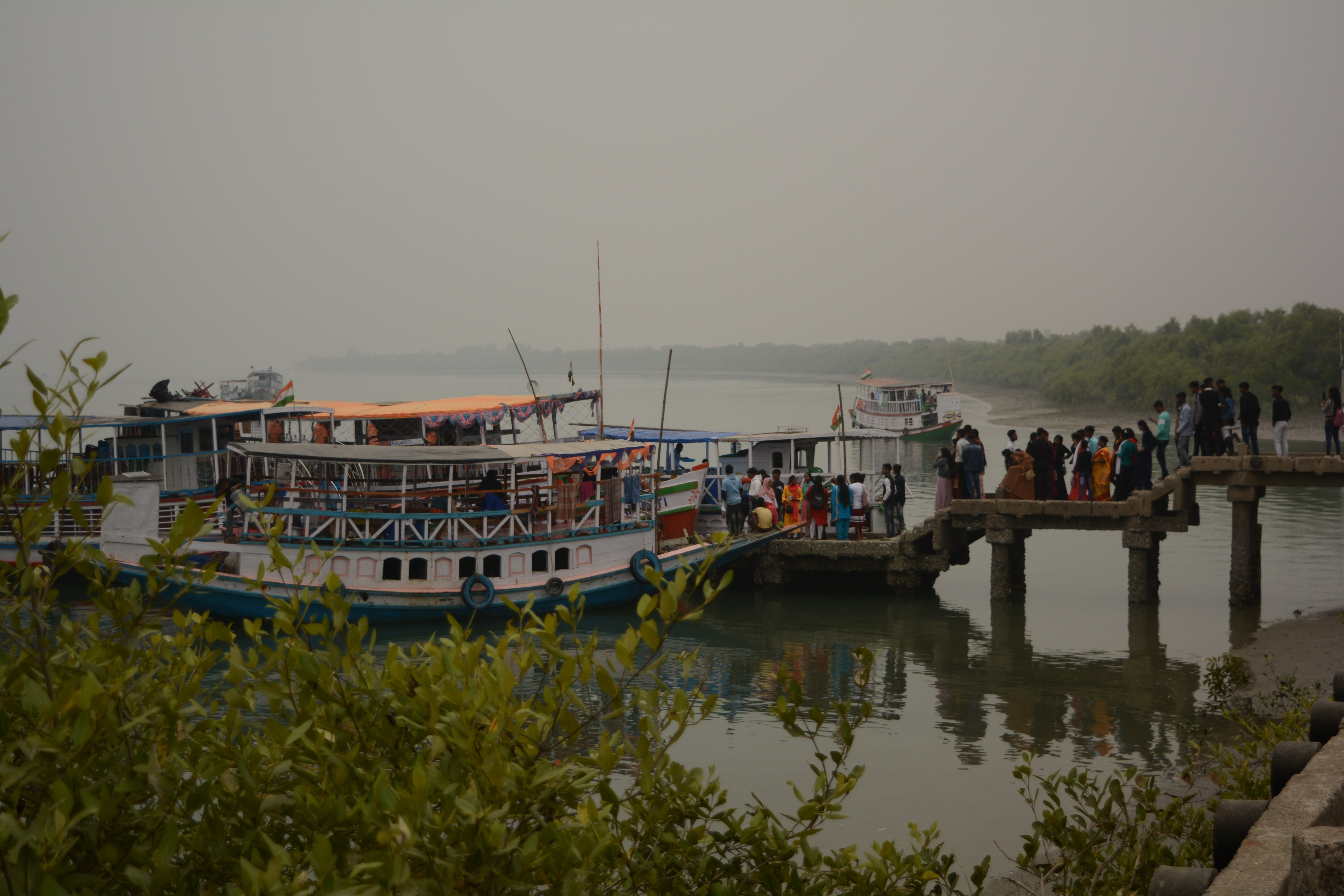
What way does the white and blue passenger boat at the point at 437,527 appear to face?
to the viewer's right

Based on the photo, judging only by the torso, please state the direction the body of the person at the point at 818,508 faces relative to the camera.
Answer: away from the camera

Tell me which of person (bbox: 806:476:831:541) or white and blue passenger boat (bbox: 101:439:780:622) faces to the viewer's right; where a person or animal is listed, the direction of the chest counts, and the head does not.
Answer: the white and blue passenger boat

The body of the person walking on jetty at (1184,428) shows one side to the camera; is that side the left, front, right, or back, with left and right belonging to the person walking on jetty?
left

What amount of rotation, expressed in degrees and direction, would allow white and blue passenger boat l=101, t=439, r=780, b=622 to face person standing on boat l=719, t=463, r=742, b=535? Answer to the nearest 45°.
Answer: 0° — it already faces them

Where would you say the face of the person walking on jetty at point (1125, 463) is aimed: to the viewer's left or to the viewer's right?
to the viewer's left

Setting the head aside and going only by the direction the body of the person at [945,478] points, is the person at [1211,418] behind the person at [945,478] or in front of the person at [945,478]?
behind

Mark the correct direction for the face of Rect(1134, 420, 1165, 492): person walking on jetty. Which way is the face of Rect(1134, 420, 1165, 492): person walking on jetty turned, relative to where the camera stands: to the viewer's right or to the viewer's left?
to the viewer's left

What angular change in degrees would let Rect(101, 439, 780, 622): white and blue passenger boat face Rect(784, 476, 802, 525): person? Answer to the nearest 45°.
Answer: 0° — it already faces them

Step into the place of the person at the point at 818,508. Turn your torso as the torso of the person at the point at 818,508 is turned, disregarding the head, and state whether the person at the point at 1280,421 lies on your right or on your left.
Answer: on your right

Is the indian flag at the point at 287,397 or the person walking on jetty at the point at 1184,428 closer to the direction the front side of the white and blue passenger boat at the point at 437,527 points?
the person walking on jetty
